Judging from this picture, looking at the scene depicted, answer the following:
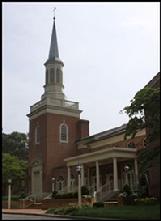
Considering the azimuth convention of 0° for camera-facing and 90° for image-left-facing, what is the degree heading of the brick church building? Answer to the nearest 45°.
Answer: approximately 45°

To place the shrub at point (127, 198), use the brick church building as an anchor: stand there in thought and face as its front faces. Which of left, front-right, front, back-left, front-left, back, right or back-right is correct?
front-left
